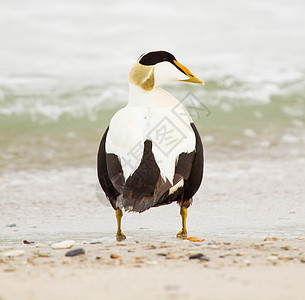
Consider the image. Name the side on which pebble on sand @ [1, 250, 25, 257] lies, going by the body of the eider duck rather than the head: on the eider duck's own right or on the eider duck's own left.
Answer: on the eider duck's own left

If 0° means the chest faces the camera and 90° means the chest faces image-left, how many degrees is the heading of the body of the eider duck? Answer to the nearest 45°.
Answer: approximately 180°

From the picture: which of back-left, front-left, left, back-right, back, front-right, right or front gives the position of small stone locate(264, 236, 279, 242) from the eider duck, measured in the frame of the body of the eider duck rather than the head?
right
